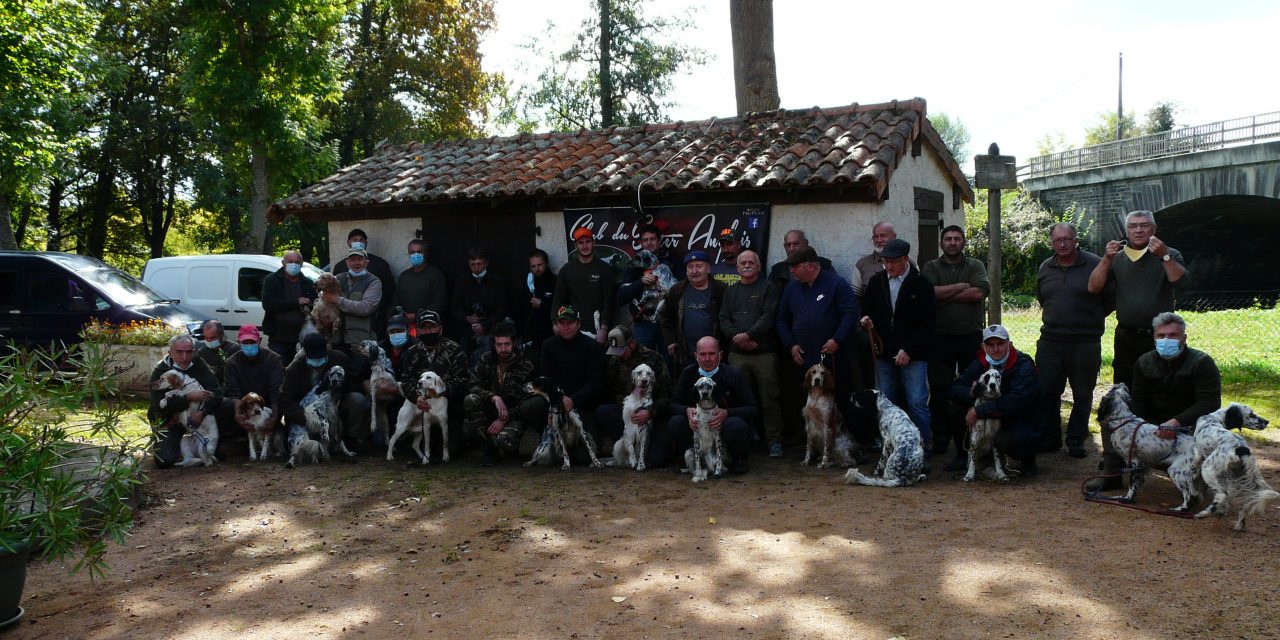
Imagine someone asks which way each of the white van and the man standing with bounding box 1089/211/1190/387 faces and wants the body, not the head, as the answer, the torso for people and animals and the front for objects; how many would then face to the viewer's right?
1

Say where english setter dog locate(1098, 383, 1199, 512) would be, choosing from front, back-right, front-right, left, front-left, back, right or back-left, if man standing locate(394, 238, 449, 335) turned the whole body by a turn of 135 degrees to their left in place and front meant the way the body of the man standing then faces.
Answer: right

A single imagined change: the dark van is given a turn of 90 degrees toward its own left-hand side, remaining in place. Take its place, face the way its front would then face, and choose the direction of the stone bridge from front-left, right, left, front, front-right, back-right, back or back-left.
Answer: front-right

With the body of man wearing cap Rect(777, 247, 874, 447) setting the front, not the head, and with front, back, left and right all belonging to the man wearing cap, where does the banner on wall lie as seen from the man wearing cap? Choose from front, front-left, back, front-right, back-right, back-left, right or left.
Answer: right

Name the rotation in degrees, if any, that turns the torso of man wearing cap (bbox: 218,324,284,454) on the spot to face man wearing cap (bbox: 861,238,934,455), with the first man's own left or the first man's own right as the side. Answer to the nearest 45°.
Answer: approximately 45° to the first man's own left

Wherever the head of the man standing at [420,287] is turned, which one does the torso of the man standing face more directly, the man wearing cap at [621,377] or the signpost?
the man wearing cap

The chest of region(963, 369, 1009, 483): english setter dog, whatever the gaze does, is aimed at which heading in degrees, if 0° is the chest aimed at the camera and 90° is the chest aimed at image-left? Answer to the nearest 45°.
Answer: approximately 0°

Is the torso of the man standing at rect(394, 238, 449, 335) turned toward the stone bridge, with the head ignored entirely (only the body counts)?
no

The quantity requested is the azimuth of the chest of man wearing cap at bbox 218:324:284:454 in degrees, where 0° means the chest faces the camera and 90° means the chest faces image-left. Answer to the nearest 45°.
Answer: approximately 0°

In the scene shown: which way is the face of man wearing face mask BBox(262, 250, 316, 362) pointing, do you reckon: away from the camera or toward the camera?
toward the camera

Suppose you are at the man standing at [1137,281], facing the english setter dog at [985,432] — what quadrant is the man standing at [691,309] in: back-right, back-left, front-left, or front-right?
front-right

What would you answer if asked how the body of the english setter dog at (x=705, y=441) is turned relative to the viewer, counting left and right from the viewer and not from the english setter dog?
facing the viewer

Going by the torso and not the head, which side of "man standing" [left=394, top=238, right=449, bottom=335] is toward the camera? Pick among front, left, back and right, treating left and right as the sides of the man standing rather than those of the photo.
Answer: front

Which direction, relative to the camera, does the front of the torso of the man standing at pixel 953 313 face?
toward the camera

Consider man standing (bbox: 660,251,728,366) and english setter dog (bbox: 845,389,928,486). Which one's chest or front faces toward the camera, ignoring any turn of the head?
the man standing

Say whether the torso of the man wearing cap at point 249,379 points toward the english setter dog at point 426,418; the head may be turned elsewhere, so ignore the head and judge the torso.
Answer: no

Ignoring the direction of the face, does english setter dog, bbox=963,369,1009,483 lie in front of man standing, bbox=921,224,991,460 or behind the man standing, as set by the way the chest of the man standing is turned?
in front

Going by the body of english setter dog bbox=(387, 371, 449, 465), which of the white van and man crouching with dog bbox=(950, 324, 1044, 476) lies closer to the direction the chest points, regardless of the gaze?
the man crouching with dog

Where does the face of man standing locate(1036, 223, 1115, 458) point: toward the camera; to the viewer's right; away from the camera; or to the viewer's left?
toward the camera

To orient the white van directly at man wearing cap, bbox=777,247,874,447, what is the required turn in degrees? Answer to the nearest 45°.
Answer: approximately 45° to its right
